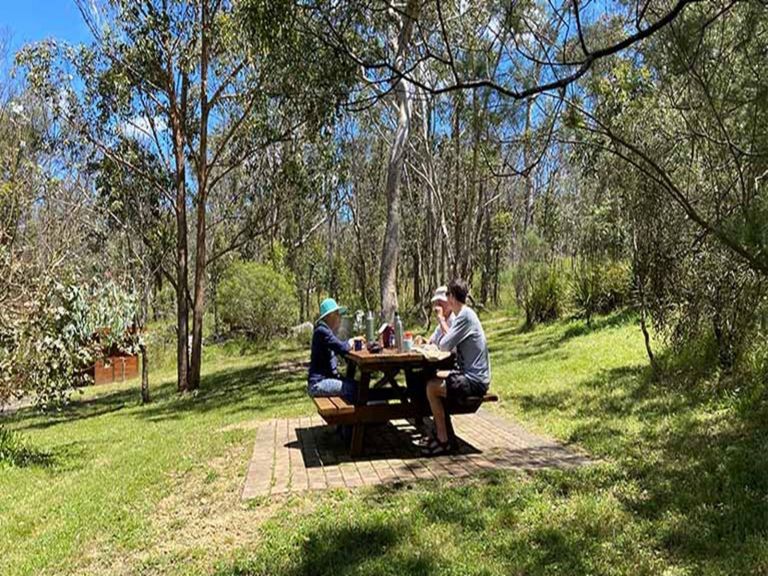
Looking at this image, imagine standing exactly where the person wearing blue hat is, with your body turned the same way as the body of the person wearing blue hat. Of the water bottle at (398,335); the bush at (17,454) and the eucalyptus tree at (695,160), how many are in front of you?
2

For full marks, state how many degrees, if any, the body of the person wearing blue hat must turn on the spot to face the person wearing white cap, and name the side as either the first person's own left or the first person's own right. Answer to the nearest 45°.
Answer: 0° — they already face them

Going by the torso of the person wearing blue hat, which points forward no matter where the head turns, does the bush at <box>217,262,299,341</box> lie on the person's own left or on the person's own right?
on the person's own left

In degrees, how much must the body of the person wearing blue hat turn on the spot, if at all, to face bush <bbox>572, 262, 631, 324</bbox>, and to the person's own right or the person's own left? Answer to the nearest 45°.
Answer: approximately 45° to the person's own left

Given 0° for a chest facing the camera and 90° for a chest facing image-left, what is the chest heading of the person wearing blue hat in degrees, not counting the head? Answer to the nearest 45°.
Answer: approximately 270°

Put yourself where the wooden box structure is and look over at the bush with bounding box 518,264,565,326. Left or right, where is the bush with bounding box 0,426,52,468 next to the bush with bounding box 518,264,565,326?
right

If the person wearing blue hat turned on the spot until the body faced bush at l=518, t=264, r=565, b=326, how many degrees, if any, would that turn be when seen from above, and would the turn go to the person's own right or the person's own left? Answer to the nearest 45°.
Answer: approximately 45° to the person's own left

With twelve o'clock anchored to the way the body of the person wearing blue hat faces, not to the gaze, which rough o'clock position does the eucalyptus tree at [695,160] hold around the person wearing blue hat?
The eucalyptus tree is roughly at 12 o'clock from the person wearing blue hat.

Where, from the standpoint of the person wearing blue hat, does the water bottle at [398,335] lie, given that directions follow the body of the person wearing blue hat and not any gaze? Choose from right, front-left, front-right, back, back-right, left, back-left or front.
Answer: front

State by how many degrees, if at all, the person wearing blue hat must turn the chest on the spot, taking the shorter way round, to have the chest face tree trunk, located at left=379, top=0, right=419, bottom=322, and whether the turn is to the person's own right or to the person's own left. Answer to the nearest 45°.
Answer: approximately 90° to the person's own left
